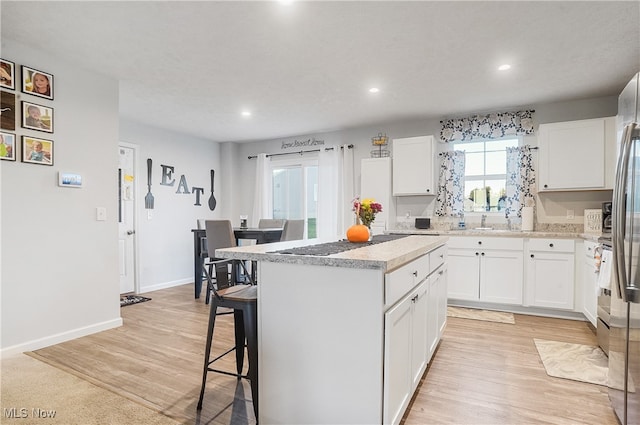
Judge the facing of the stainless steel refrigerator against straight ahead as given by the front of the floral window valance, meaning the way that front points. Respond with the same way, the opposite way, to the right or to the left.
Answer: to the right

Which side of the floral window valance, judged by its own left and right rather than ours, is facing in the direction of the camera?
front

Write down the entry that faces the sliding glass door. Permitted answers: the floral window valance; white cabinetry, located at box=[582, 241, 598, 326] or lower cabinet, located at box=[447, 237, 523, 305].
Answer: the white cabinetry

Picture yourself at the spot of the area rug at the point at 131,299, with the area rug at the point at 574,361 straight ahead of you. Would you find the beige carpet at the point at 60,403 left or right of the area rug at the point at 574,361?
right

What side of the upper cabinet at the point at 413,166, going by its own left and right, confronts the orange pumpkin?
front

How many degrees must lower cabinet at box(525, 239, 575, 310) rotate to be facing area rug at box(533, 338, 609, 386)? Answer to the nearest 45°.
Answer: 0° — it already faces it

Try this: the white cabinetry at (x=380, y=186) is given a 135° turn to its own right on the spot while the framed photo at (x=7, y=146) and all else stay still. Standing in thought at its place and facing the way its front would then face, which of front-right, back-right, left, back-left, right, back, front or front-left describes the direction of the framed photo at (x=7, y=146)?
left

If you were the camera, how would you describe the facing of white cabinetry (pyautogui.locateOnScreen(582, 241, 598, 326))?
facing to the left of the viewer

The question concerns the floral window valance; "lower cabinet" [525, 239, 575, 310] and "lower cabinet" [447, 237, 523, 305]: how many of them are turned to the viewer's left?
0

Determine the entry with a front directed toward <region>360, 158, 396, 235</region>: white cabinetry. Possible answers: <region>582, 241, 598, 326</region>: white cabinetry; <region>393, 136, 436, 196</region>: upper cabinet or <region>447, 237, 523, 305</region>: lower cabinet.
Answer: <region>582, 241, 598, 326</region>: white cabinetry

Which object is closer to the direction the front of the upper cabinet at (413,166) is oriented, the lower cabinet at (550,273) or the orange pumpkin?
the orange pumpkin

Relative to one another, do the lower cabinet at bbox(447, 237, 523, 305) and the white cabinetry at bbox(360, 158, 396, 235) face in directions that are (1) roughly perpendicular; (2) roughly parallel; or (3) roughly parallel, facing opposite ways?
roughly parallel

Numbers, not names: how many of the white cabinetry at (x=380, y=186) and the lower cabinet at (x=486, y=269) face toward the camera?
2

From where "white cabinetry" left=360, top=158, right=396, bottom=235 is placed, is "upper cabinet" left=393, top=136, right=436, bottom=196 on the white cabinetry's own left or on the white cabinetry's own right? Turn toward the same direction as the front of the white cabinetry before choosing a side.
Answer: on the white cabinetry's own left

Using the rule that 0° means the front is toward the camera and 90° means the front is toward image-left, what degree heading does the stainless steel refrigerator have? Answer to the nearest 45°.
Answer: approximately 90°

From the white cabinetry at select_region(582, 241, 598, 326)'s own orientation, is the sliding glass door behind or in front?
in front
